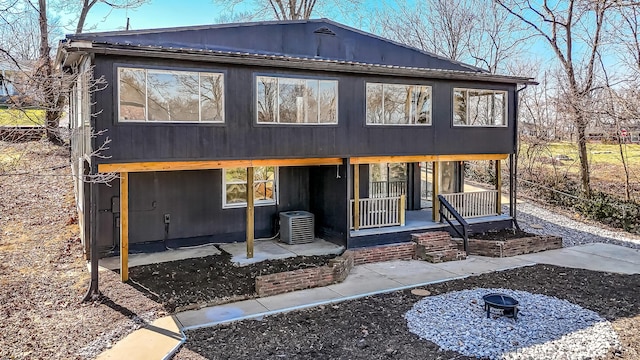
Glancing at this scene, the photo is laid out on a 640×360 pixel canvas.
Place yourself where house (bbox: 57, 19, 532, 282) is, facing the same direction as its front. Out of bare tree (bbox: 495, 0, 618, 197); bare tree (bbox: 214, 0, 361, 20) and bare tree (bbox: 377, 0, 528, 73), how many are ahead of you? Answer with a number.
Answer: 0

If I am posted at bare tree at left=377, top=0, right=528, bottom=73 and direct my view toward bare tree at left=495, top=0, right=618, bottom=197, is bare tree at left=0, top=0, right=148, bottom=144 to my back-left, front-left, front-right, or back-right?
front-right

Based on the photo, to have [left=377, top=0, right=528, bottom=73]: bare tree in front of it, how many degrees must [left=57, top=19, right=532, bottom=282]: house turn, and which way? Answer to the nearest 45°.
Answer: approximately 135° to its left

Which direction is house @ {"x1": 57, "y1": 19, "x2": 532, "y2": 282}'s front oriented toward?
toward the camera

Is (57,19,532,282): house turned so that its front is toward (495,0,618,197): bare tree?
no

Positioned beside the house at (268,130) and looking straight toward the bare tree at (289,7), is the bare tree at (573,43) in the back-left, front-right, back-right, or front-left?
front-right

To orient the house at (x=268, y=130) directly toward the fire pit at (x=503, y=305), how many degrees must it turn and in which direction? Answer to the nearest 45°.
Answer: approximately 45° to its left

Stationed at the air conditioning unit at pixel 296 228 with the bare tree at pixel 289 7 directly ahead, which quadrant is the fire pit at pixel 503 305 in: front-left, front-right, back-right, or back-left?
back-right

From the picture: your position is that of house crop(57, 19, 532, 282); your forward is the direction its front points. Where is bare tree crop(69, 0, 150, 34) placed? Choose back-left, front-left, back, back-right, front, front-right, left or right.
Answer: back-right

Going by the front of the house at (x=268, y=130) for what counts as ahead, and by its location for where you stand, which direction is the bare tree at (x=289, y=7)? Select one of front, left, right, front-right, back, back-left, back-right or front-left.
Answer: back

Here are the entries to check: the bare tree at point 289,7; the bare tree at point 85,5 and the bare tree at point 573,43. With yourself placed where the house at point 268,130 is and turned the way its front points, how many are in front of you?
0

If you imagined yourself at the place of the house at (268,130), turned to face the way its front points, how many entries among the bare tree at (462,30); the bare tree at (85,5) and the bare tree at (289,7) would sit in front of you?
0
